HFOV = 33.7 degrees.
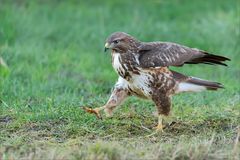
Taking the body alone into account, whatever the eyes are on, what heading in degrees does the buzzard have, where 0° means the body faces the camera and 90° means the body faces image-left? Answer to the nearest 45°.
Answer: approximately 90°
